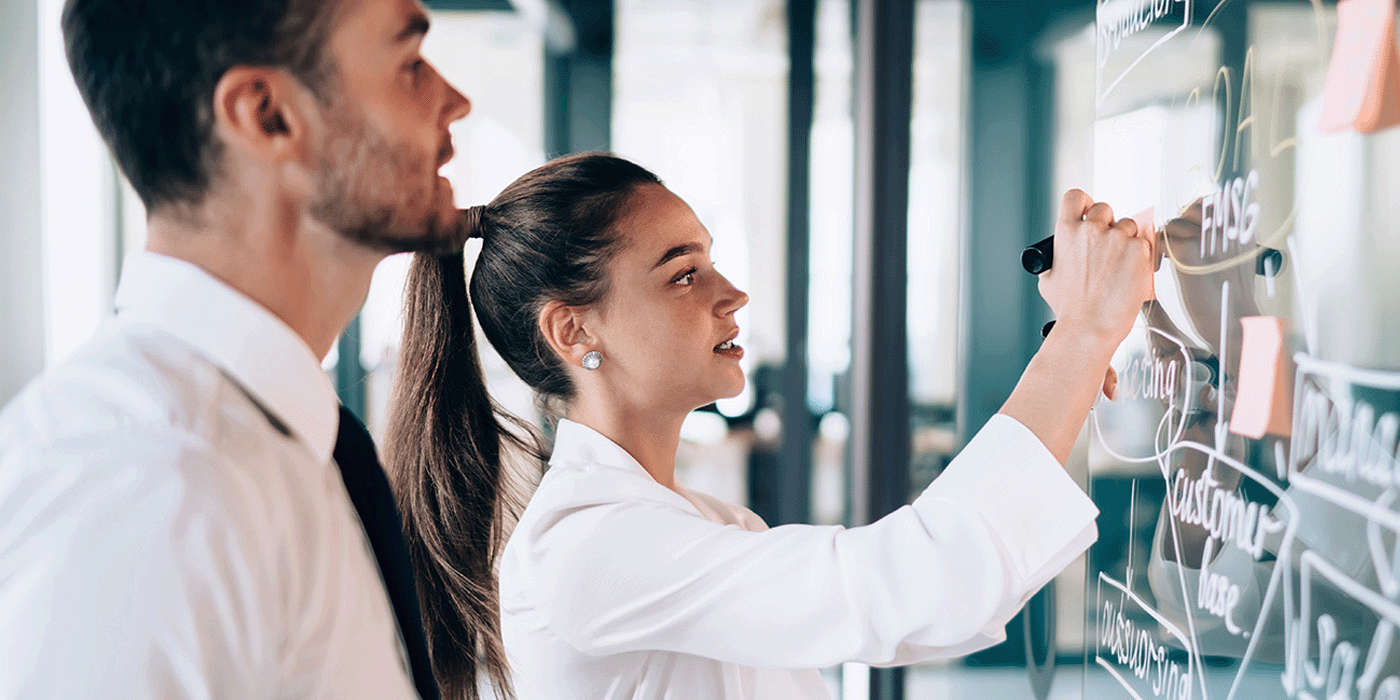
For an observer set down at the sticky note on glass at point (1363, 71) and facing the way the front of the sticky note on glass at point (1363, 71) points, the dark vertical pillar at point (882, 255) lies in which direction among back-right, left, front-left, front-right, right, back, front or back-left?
right

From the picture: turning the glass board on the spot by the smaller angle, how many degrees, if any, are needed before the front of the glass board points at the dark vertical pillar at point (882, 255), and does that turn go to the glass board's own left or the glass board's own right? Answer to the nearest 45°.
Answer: approximately 90° to the glass board's own right

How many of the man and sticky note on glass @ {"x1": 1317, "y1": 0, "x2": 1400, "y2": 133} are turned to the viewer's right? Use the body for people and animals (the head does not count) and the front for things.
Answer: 1

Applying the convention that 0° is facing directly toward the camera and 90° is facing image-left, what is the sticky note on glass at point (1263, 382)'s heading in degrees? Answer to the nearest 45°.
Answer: approximately 45°

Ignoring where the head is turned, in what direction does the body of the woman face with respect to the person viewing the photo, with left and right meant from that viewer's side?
facing to the right of the viewer

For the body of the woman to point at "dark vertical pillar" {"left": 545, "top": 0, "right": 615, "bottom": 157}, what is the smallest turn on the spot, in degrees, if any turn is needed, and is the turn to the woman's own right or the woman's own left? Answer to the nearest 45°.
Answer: approximately 90° to the woman's own left

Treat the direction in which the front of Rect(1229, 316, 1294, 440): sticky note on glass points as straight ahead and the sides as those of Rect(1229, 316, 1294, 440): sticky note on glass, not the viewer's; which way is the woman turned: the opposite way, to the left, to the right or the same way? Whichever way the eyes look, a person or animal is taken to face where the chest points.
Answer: the opposite way

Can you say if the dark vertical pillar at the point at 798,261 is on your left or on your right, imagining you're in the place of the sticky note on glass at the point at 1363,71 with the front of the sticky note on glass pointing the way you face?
on your right

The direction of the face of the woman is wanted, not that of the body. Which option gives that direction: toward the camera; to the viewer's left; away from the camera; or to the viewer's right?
to the viewer's right

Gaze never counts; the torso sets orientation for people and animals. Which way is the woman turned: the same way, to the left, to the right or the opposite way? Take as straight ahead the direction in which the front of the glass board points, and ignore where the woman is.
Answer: the opposite way

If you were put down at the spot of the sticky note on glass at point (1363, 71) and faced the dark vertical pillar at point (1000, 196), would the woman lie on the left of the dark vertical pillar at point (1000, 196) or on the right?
left

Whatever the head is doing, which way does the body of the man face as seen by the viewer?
to the viewer's right

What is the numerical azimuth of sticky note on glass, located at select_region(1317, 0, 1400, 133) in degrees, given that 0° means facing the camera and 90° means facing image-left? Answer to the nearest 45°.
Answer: approximately 45°
